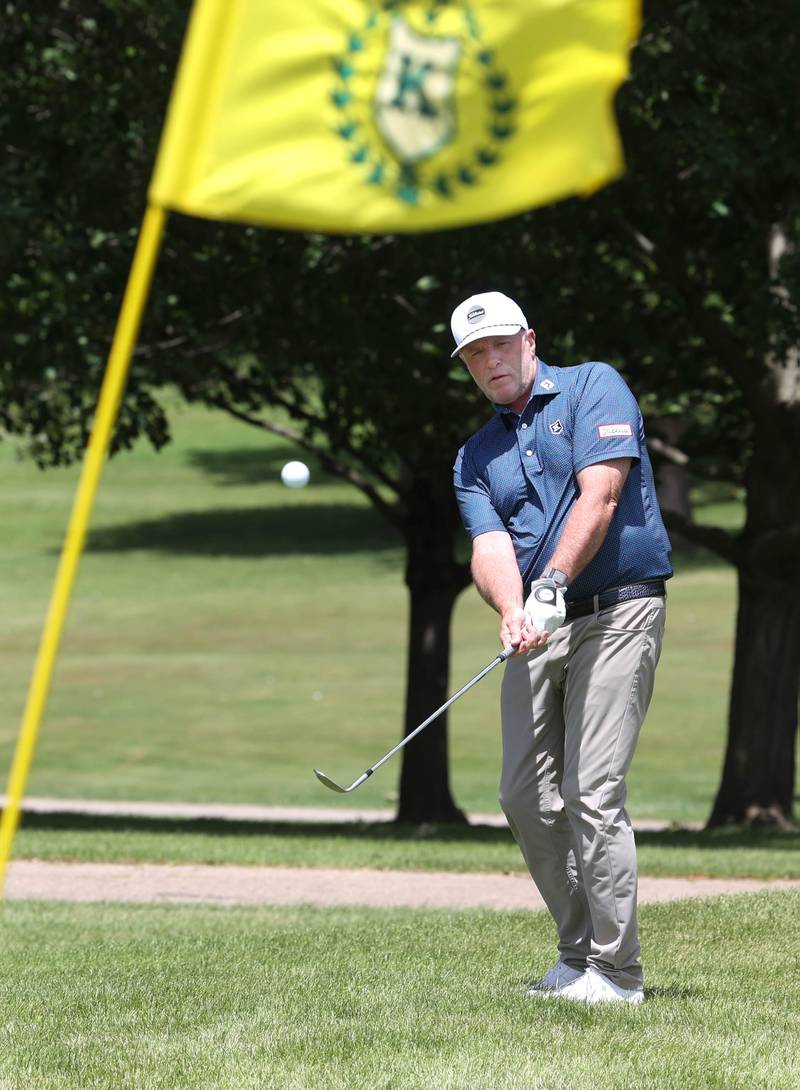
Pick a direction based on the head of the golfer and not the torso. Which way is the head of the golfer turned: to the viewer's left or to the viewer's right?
to the viewer's left

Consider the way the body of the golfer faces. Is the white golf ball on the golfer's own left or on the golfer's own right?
on the golfer's own right

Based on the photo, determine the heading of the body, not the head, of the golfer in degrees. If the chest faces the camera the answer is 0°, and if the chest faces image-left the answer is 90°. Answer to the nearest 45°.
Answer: approximately 45°

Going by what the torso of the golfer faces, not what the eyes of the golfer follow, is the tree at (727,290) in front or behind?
behind
